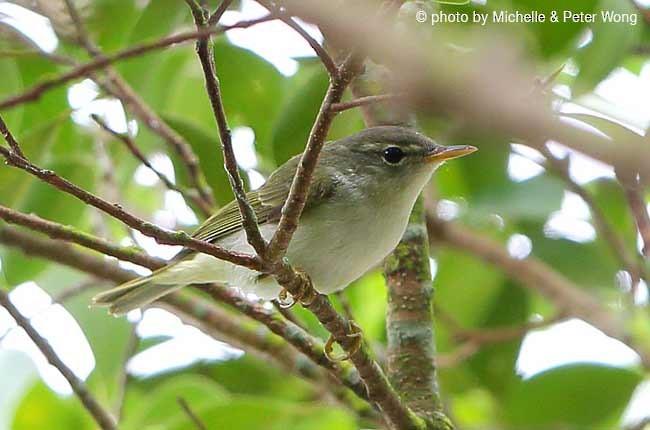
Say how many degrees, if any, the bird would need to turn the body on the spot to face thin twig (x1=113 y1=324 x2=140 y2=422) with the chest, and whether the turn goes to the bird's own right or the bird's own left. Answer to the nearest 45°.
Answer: approximately 135° to the bird's own left

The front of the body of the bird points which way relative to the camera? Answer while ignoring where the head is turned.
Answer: to the viewer's right
